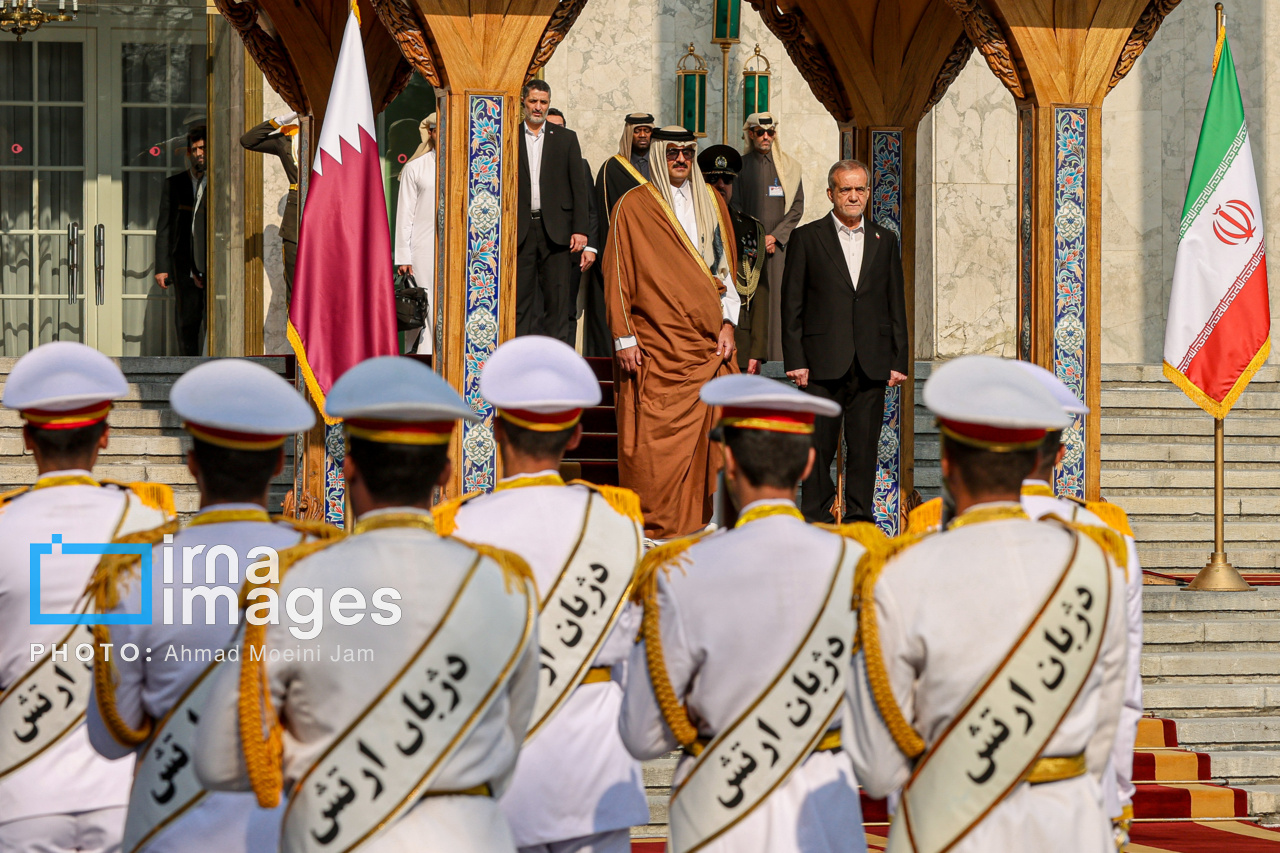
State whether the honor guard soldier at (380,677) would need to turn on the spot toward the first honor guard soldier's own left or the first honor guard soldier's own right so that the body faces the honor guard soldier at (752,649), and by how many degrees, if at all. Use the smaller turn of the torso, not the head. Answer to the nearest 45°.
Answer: approximately 45° to the first honor guard soldier's own right

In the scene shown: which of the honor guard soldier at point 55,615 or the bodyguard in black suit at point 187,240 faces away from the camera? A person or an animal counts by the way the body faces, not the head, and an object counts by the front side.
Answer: the honor guard soldier

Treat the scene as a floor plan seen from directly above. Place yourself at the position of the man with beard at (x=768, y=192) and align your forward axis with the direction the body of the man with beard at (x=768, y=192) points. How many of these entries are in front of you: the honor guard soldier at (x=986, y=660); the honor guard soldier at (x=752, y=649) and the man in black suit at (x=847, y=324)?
3

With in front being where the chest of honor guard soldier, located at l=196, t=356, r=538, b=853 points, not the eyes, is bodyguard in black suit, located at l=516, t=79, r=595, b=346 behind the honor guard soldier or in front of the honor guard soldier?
in front

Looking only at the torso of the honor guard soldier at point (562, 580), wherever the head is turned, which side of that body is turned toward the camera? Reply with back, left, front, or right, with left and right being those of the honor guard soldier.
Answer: back

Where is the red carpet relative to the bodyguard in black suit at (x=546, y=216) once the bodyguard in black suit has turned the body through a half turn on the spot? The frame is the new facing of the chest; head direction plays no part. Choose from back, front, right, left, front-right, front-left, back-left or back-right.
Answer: back-right

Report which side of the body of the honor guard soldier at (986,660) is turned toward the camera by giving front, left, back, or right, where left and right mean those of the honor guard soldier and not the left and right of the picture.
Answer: back

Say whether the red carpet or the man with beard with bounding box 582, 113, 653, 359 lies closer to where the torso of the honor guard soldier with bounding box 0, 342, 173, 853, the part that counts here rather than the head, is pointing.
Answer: the man with beard

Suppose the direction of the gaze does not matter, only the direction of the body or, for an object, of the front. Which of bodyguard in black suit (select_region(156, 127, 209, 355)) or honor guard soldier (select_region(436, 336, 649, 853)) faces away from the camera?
the honor guard soldier

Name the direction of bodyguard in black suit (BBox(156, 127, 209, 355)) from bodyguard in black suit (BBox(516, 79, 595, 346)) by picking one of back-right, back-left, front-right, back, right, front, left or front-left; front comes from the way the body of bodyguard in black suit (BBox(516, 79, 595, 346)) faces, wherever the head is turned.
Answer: back-right

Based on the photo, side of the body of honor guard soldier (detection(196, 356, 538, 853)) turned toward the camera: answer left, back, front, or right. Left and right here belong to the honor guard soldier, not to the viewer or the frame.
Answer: back

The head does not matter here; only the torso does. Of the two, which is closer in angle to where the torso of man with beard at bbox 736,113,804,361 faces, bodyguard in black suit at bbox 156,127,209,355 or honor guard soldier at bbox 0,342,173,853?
the honor guard soldier

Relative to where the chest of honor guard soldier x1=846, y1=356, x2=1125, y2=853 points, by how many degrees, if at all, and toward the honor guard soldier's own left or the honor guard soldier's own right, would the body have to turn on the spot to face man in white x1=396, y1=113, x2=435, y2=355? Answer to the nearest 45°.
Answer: approximately 45° to the honor guard soldier's own left

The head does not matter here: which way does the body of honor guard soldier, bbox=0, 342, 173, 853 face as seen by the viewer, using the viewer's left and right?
facing away from the viewer

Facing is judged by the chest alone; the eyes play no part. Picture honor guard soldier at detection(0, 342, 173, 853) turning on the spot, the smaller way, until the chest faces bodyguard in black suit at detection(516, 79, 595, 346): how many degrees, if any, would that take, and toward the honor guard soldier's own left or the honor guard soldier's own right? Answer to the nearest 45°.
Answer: approximately 45° to the honor guard soldier's own right
